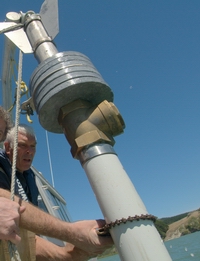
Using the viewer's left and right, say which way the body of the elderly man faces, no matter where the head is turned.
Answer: facing the viewer and to the right of the viewer

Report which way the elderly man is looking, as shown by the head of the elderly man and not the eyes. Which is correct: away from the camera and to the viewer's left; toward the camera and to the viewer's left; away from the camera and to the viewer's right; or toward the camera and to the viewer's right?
toward the camera and to the viewer's right
